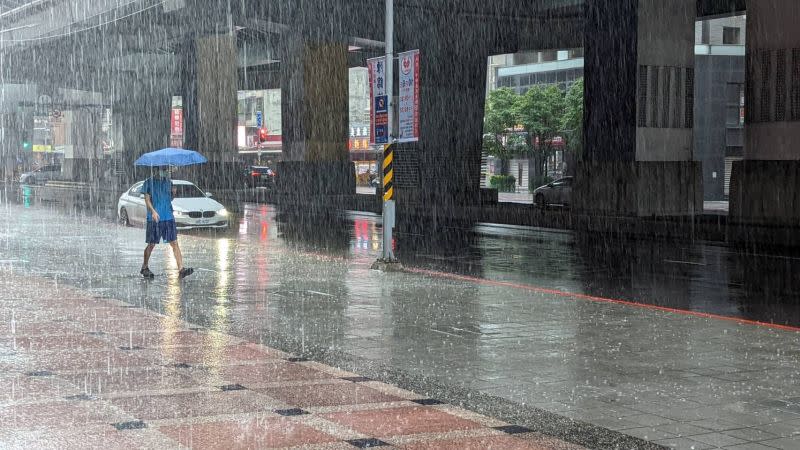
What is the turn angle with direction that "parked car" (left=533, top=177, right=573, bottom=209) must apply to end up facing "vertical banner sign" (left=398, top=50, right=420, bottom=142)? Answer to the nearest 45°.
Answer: approximately 90° to its left

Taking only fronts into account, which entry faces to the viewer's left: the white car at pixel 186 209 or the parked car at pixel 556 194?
the parked car

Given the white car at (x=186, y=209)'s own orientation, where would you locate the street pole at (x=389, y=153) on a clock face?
The street pole is roughly at 1 o'clock from the white car.

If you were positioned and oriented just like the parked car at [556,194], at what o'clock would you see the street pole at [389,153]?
The street pole is roughly at 9 o'clock from the parked car.

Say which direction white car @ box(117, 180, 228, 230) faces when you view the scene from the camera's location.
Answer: facing the viewer and to the right of the viewer

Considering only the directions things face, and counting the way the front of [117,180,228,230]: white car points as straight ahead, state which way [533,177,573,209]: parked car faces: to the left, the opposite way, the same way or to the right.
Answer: the opposite way

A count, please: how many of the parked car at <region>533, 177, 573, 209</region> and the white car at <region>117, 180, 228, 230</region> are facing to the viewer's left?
1

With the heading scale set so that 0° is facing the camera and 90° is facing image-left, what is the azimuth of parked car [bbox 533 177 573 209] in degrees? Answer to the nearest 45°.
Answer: approximately 90°

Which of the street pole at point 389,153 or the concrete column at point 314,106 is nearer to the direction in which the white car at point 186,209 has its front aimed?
the street pole

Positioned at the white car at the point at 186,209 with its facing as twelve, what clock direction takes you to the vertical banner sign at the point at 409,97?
The vertical banner sign is roughly at 1 o'clock from the white car.

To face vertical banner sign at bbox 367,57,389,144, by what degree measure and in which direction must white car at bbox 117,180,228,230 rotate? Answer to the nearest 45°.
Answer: approximately 45° to its right
